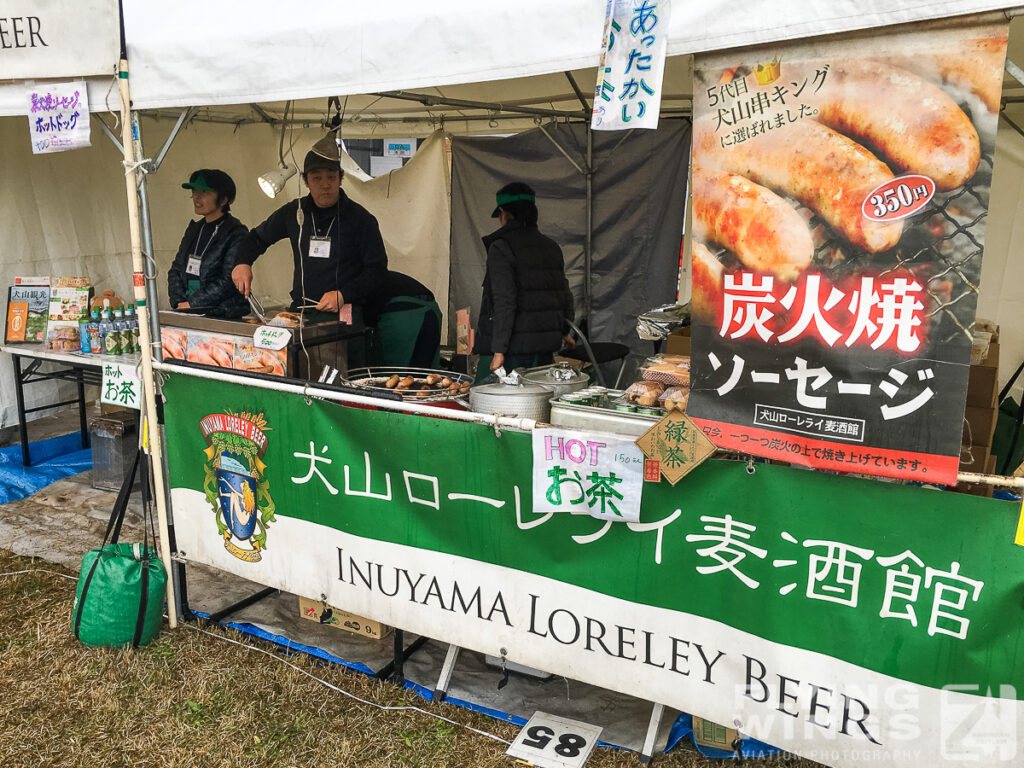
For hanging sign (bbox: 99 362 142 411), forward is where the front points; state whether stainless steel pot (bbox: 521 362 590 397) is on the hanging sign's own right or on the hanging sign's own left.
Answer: on the hanging sign's own left

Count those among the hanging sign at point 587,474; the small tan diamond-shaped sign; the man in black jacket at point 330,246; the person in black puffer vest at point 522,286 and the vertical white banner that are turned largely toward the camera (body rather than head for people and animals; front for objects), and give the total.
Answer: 4

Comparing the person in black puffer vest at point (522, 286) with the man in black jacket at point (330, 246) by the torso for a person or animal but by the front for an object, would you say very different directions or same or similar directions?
very different directions

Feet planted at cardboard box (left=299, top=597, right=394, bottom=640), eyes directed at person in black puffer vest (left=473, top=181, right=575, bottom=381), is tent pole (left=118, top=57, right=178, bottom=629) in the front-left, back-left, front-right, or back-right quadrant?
back-left

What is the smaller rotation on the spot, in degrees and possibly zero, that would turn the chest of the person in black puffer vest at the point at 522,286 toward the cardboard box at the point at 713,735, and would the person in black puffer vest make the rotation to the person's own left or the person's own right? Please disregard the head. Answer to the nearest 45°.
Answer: approximately 135° to the person's own left

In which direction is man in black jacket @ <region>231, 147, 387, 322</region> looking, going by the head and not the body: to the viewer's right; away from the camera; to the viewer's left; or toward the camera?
toward the camera

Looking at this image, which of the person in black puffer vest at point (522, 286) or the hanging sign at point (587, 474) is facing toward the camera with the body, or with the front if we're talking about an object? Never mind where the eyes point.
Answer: the hanging sign

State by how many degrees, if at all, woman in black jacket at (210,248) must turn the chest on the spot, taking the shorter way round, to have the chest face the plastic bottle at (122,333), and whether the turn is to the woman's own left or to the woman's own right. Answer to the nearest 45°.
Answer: approximately 90° to the woman's own right

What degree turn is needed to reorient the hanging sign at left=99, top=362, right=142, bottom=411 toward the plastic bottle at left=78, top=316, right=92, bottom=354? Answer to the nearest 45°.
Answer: approximately 135° to its right

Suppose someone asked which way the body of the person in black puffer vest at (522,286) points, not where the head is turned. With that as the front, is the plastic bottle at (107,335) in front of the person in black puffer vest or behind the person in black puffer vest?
in front

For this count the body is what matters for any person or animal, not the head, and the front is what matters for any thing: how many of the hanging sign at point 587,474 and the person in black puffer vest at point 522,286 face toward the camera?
1

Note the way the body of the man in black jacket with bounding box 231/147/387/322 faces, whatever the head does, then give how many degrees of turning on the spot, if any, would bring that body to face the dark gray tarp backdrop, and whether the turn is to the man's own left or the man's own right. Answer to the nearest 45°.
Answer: approximately 135° to the man's own left

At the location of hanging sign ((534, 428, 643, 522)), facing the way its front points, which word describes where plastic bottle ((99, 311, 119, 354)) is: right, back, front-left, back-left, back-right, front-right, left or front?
back-right

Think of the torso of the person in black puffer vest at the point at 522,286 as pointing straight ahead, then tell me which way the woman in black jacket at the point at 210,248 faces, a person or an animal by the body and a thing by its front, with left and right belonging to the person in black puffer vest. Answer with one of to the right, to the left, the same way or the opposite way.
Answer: to the left

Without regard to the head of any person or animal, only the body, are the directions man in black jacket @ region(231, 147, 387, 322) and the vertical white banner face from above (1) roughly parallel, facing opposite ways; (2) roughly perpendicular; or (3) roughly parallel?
roughly parallel

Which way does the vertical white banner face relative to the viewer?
toward the camera

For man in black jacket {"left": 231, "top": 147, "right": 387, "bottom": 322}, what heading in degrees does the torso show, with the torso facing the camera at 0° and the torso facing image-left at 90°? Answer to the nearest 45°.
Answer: approximately 0°

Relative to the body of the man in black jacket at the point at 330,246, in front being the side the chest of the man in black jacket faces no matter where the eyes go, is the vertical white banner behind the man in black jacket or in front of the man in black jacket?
in front

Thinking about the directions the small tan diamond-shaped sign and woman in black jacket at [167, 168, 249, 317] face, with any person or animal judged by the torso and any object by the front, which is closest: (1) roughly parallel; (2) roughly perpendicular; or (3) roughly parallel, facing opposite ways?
roughly parallel

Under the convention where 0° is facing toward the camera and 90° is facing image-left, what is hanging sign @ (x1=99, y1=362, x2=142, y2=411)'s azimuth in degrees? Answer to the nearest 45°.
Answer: approximately 45°
